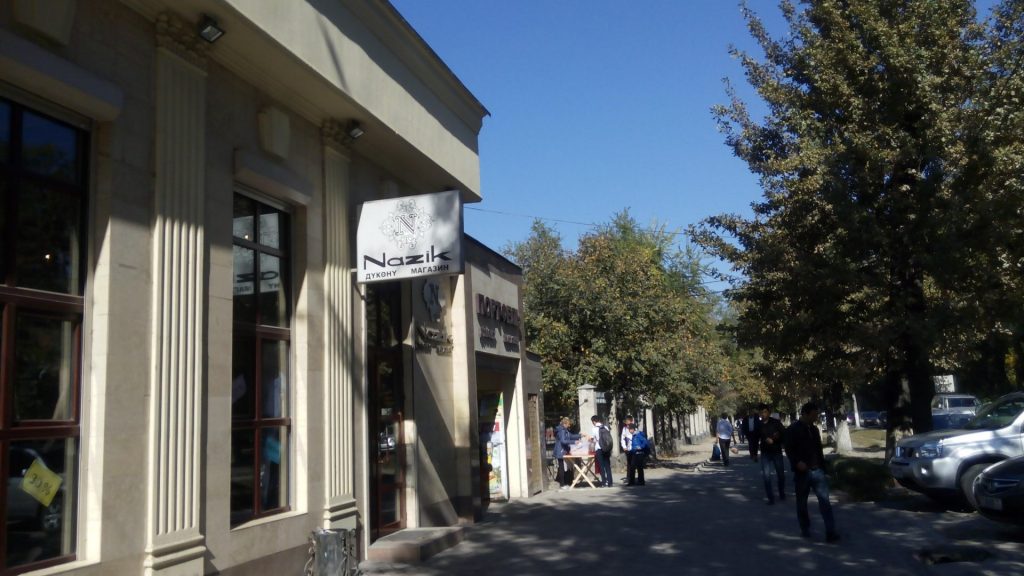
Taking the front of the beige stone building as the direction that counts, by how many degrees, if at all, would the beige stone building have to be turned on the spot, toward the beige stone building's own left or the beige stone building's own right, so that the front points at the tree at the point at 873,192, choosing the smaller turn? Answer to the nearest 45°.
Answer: approximately 90° to the beige stone building's own left

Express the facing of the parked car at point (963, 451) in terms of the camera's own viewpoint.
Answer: facing the viewer and to the left of the viewer

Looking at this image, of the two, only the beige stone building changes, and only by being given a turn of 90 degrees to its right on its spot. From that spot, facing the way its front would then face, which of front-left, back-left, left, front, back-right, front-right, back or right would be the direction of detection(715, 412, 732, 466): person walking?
back

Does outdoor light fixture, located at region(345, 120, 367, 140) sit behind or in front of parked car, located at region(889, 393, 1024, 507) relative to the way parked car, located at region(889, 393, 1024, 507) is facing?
in front

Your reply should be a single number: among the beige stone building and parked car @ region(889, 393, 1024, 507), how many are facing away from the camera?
0

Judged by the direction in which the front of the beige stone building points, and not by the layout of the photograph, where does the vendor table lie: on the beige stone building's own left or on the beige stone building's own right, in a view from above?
on the beige stone building's own left

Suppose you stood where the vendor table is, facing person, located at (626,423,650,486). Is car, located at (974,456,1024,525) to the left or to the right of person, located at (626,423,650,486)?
right

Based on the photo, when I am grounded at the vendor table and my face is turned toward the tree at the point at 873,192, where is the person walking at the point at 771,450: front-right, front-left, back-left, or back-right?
front-right

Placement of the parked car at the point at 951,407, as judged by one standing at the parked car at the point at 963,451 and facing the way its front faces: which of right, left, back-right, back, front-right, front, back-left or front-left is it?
back-right

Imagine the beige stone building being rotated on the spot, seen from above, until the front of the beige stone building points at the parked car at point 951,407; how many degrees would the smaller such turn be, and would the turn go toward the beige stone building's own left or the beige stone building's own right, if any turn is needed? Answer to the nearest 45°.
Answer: approximately 90° to the beige stone building's own left

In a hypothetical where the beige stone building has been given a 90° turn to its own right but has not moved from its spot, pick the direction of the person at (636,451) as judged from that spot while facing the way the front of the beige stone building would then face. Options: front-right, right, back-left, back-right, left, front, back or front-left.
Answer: back

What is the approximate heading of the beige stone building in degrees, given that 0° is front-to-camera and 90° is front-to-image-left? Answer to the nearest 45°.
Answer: approximately 315°

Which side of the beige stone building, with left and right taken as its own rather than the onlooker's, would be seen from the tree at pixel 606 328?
left

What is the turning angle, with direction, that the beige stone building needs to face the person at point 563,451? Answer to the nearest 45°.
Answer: approximately 90° to its left
